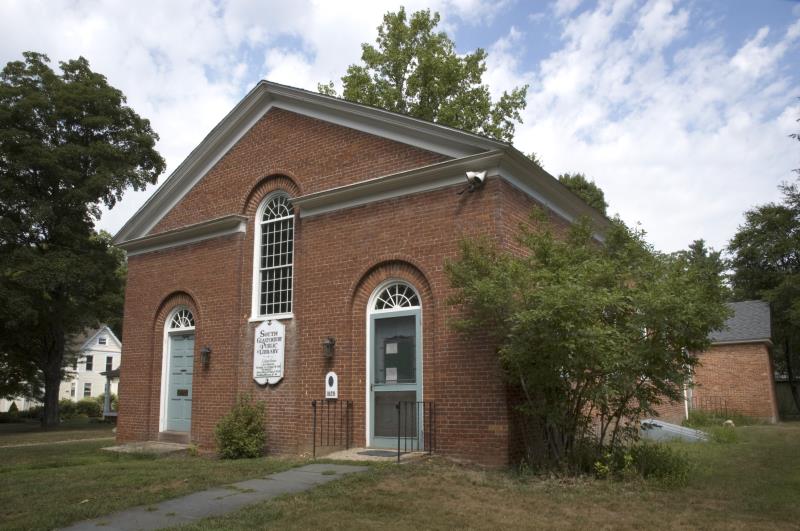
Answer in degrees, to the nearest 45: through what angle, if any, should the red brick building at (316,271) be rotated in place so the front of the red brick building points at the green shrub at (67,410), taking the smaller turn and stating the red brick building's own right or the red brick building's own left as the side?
approximately 90° to the red brick building's own right

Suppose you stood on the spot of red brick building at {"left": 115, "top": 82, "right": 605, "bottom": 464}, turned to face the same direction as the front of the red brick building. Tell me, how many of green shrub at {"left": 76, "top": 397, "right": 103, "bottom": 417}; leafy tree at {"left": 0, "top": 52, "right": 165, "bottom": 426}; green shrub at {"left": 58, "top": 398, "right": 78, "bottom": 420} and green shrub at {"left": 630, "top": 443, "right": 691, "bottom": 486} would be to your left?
1

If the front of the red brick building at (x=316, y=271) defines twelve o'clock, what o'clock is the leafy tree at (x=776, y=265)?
The leafy tree is roughly at 6 o'clock from the red brick building.

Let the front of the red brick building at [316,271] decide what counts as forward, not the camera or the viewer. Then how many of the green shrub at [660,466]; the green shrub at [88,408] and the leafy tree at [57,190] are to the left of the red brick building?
1

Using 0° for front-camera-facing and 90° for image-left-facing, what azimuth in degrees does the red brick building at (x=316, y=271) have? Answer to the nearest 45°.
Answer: approximately 45°

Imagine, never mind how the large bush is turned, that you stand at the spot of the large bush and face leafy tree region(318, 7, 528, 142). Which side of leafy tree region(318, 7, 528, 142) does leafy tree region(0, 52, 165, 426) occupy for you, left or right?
left

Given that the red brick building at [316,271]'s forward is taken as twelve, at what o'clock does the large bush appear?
The large bush is roughly at 9 o'clock from the red brick building.

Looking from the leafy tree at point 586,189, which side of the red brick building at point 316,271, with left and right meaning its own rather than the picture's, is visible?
back

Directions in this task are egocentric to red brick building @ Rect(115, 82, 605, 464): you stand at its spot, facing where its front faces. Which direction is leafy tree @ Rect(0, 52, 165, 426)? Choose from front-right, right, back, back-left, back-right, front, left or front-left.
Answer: right

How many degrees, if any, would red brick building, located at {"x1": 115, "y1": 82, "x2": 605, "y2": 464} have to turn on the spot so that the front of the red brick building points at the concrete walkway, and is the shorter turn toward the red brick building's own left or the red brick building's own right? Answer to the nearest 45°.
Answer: approximately 45° to the red brick building's own left

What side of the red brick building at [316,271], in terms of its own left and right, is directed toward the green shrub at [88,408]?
right

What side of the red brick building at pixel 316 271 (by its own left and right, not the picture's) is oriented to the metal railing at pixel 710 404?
back
